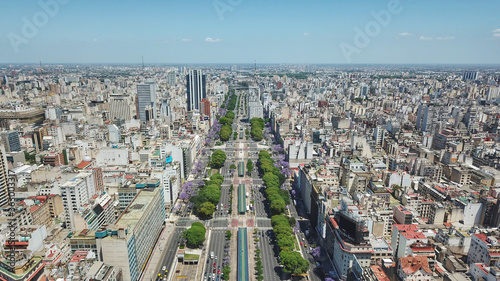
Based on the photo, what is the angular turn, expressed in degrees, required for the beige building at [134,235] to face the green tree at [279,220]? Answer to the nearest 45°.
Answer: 0° — it already faces it

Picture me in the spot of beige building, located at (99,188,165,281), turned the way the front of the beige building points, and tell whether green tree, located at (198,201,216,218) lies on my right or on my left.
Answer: on my left

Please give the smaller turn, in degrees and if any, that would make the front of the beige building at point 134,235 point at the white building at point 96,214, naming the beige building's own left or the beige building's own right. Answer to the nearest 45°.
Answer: approximately 135° to the beige building's own left

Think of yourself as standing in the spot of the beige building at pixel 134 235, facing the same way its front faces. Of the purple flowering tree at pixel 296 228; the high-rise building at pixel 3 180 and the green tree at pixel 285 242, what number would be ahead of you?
2

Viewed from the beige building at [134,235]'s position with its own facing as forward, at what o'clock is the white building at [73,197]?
the white building at [73,197] is roughly at 8 o'clock from the beige building at [134,235].

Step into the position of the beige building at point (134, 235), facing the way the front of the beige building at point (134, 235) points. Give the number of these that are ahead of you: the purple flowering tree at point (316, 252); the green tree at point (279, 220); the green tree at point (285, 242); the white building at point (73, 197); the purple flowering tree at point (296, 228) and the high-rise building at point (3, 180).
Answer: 4

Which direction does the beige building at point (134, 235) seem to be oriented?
to the viewer's right

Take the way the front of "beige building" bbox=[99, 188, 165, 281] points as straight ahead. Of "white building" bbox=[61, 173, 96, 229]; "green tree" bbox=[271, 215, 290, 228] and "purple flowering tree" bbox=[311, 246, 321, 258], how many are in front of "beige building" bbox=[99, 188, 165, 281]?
2

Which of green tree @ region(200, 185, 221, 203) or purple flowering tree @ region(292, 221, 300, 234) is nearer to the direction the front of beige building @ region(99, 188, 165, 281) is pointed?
the purple flowering tree

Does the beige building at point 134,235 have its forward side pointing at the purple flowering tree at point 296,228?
yes

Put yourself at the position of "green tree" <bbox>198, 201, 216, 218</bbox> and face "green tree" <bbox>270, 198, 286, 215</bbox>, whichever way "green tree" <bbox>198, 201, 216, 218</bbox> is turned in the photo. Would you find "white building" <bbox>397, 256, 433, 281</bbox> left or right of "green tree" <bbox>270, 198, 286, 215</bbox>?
right

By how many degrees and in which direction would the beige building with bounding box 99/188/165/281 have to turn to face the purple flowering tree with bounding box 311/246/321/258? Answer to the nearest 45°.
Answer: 0° — it already faces it
